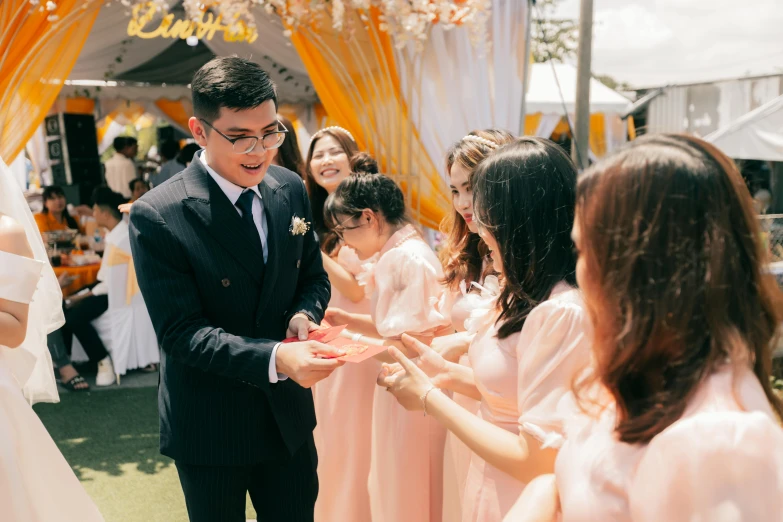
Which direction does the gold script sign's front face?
toward the camera

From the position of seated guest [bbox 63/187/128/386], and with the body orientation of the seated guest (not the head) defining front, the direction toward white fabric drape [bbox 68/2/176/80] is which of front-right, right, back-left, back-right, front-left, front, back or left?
right

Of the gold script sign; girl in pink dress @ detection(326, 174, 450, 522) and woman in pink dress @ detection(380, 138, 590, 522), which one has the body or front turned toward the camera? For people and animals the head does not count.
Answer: the gold script sign

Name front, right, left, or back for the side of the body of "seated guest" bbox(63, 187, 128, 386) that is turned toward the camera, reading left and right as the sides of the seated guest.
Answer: left

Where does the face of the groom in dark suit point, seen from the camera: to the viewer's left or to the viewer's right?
to the viewer's right

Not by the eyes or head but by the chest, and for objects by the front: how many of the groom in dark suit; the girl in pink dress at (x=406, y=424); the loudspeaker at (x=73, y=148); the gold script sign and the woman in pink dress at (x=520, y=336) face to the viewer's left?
2

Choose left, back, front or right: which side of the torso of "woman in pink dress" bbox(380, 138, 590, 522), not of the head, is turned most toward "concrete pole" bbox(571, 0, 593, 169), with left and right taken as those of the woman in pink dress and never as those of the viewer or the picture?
right

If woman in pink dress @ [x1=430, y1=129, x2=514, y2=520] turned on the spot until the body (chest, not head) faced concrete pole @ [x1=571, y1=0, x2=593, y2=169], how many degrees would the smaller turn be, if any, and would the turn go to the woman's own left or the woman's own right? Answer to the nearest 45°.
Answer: approximately 135° to the woman's own right

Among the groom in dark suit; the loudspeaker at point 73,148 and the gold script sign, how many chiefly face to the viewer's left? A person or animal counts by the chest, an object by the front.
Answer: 0

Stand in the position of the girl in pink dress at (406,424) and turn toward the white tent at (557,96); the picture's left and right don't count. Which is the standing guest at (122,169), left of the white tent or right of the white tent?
left

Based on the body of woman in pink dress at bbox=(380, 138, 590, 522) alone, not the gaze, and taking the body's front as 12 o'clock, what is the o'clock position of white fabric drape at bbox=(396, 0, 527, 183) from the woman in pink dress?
The white fabric drape is roughly at 3 o'clock from the woman in pink dress.

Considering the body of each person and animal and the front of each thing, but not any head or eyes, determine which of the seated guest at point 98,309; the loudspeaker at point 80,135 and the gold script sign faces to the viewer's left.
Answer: the seated guest

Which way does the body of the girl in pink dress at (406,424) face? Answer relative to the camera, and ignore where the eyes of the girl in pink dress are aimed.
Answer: to the viewer's left

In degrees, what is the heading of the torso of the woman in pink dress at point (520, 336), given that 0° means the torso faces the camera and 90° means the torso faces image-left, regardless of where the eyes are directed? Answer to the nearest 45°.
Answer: approximately 90°

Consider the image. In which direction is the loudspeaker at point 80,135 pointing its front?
toward the camera

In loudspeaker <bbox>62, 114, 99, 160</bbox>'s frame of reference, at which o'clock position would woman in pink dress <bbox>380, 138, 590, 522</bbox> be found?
The woman in pink dress is roughly at 12 o'clock from the loudspeaker.

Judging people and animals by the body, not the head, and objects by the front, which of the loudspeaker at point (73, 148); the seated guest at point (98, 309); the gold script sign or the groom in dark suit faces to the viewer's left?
the seated guest

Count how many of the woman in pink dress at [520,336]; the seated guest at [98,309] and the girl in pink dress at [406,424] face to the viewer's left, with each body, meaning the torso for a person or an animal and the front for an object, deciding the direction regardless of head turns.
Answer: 3

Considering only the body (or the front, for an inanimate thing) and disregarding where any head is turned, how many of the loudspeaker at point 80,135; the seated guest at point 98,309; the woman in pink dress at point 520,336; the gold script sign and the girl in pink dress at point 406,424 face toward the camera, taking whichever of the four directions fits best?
2

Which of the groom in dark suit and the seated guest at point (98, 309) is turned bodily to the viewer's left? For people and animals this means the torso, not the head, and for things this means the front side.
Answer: the seated guest
